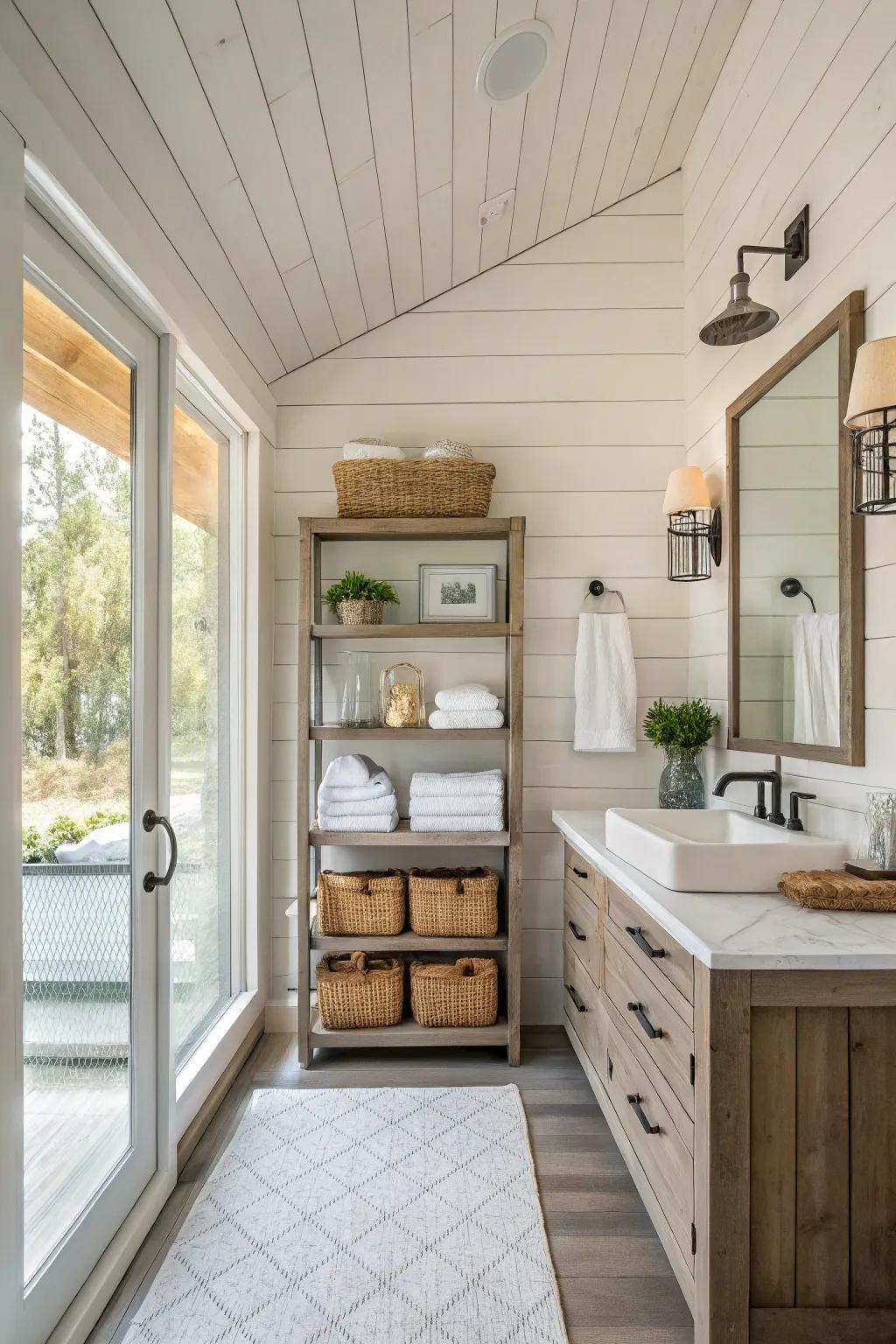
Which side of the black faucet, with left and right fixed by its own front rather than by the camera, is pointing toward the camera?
left

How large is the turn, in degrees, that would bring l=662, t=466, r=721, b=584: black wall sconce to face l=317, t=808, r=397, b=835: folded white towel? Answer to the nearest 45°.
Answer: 0° — it already faces it

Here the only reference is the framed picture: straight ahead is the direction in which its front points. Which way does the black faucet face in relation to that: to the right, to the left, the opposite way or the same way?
to the right

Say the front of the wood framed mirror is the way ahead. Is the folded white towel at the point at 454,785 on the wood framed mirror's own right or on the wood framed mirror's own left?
on the wood framed mirror's own right

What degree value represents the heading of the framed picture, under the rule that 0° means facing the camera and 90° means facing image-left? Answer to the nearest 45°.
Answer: approximately 0°

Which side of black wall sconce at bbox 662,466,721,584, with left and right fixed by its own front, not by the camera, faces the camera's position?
left

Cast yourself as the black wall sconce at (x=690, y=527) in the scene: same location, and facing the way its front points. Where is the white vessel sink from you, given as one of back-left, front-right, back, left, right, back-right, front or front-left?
left
